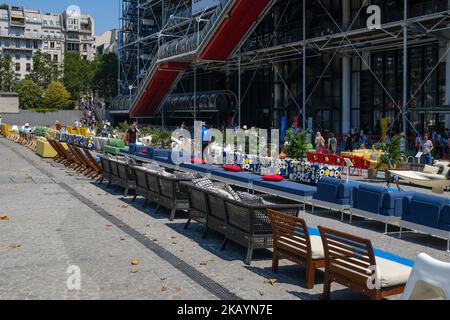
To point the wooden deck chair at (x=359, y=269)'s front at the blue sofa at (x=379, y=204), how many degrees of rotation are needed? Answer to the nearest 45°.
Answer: approximately 45° to its left

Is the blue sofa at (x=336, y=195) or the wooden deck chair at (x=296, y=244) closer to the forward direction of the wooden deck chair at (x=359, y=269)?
the blue sofa

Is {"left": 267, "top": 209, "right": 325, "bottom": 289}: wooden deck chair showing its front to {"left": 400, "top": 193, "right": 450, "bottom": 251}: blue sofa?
yes

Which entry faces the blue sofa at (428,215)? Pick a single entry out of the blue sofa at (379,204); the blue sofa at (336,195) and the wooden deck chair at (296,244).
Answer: the wooden deck chair
